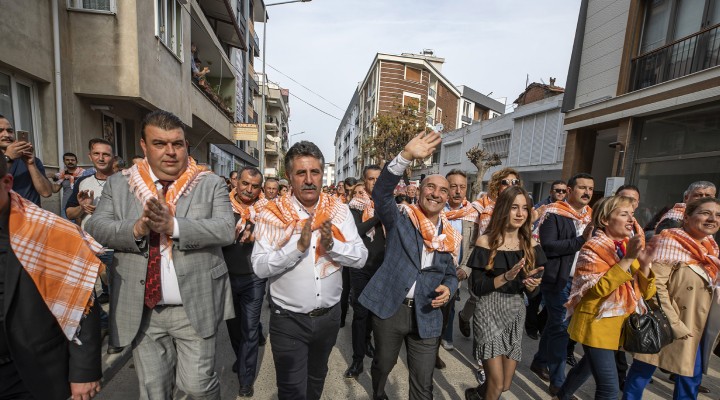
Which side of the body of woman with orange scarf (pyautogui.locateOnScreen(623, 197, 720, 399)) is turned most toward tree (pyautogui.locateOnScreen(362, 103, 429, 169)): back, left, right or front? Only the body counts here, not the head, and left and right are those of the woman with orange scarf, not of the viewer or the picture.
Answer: back

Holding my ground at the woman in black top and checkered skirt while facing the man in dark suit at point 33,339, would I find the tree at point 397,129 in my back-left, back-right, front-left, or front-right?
back-right

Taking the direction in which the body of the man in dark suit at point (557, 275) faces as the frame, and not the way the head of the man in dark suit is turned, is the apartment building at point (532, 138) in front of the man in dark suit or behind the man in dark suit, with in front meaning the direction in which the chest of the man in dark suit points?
behind

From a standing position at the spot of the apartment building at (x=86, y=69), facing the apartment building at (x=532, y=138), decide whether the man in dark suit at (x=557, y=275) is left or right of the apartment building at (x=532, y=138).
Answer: right

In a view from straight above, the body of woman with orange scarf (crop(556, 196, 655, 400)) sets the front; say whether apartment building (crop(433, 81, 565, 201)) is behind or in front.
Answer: behind

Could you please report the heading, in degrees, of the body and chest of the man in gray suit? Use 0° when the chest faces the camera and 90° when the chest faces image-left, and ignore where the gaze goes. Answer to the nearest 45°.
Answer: approximately 0°

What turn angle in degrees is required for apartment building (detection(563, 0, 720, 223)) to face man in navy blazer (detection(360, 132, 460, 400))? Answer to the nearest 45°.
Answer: approximately 45° to its left

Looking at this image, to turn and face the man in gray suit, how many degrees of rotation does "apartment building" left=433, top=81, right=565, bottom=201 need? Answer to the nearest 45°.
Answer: approximately 45° to its left

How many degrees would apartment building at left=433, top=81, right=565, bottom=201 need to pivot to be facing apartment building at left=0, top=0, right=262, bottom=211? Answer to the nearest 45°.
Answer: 0° — it already faces it
